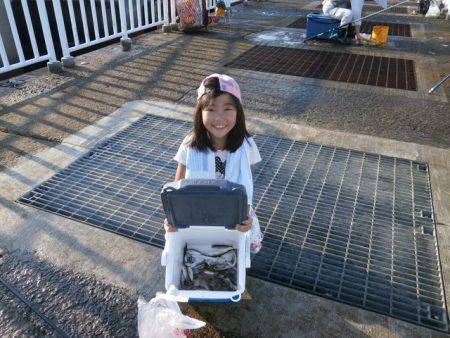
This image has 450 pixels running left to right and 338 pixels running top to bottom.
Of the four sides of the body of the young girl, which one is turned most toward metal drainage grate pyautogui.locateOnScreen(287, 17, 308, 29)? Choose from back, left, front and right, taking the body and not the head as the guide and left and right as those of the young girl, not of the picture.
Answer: back

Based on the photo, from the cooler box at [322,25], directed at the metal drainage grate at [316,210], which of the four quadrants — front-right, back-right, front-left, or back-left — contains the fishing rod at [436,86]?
front-left

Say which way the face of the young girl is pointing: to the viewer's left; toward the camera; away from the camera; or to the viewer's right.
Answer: toward the camera

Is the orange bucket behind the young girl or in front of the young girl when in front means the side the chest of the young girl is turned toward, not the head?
behind

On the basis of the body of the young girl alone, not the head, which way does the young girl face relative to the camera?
toward the camera

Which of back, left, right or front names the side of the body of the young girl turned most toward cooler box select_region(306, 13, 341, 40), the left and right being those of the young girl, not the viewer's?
back

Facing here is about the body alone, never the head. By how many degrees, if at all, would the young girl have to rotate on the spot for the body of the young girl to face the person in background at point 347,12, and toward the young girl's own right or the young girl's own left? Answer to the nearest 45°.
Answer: approximately 135° to the young girl's own left
